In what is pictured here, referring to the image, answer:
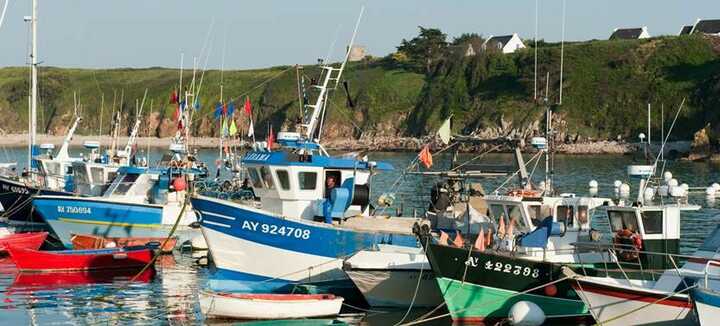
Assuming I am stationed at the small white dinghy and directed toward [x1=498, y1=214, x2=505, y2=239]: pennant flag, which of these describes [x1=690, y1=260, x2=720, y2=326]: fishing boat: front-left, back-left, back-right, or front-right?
front-right

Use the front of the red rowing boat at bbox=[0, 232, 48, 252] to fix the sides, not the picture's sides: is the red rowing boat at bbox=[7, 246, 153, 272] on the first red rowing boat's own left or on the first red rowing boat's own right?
on the first red rowing boat's own right

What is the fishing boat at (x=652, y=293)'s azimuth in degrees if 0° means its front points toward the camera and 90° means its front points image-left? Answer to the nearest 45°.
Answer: approximately 90°

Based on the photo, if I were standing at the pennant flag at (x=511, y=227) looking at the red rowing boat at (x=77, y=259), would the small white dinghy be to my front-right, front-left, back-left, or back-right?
front-left

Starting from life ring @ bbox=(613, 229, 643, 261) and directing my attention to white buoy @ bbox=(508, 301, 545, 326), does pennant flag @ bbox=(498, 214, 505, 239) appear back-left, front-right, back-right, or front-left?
front-right

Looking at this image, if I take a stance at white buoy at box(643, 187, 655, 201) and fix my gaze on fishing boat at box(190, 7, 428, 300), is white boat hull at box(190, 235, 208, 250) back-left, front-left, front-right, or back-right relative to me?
front-right

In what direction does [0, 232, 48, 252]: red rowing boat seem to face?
to the viewer's right

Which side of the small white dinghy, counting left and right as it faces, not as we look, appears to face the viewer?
left

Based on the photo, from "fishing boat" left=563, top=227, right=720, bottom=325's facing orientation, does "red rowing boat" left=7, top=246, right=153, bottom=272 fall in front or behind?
in front

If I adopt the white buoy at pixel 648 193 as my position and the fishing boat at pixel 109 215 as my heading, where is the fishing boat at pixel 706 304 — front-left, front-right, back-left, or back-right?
front-left

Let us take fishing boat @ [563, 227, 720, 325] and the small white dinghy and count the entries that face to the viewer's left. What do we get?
2
